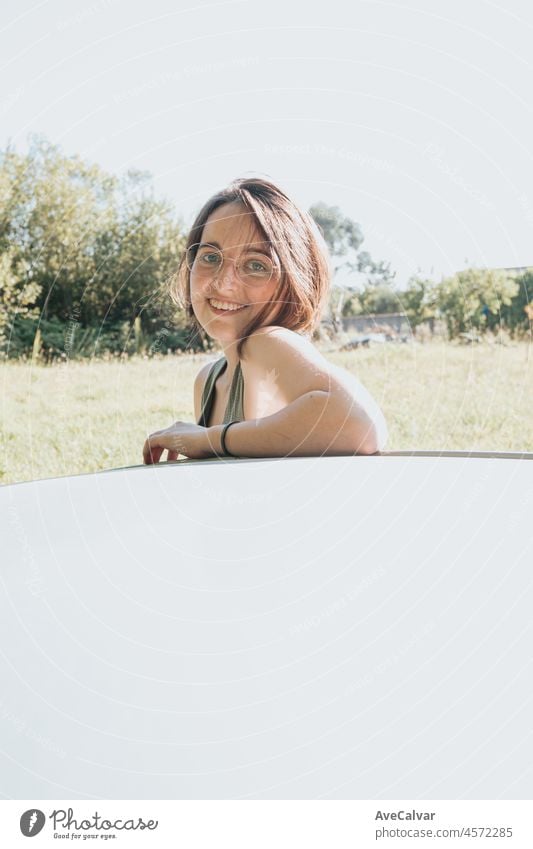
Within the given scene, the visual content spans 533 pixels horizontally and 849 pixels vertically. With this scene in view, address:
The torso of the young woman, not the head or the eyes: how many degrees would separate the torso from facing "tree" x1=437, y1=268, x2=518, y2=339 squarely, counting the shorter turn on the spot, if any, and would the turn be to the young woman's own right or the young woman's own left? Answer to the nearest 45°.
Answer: approximately 135° to the young woman's own right
